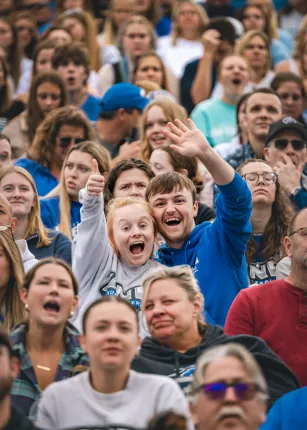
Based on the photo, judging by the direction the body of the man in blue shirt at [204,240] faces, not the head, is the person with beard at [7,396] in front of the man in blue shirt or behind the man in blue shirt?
in front

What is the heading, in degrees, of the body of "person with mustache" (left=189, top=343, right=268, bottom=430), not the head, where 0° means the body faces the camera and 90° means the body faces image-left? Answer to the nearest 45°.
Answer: approximately 0°

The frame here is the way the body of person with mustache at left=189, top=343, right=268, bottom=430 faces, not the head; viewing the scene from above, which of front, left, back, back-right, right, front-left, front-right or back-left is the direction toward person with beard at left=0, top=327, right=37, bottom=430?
right

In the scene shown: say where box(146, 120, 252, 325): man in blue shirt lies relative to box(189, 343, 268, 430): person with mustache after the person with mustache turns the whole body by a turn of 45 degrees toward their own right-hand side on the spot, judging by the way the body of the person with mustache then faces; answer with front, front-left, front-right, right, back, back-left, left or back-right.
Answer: back-right
